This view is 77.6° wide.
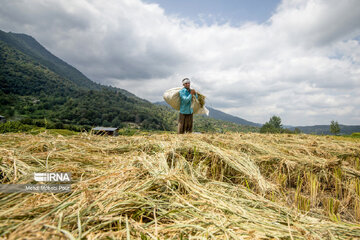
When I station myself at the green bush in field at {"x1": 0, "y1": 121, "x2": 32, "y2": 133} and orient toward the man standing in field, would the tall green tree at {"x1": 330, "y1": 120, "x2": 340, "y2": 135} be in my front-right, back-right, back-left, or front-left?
front-left

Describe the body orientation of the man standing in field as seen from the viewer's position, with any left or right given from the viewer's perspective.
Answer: facing the viewer and to the right of the viewer

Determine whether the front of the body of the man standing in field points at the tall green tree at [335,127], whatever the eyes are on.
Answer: no

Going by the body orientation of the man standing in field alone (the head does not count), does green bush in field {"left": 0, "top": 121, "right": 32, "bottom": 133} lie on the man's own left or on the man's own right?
on the man's own right
